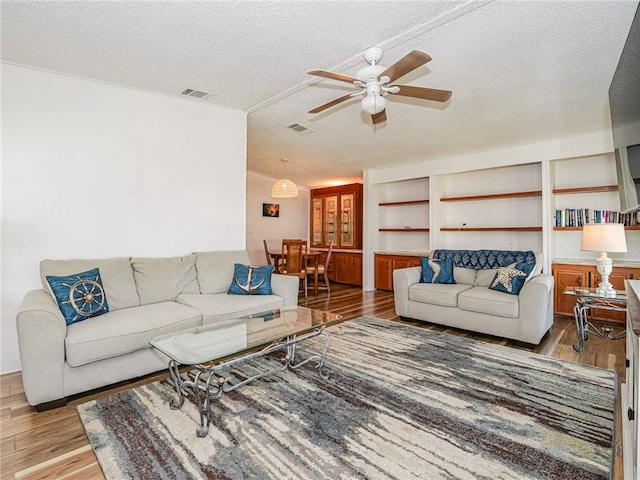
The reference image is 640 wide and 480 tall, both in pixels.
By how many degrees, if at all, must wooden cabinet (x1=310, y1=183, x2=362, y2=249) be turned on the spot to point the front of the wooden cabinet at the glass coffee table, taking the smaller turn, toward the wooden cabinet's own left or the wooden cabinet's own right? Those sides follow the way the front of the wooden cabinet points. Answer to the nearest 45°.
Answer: approximately 45° to the wooden cabinet's own left

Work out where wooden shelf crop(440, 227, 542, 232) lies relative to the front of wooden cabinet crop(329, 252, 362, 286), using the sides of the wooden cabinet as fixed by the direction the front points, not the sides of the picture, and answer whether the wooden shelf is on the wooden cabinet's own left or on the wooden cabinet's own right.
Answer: on the wooden cabinet's own left

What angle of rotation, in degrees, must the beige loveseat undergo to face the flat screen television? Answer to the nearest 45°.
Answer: approximately 45° to its left

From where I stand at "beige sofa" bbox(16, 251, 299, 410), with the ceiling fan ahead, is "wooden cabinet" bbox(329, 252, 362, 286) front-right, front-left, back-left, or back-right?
front-left

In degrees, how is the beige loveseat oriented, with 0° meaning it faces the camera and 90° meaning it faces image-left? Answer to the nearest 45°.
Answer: approximately 45°

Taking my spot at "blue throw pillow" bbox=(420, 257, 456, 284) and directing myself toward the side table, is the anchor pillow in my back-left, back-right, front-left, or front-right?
back-right

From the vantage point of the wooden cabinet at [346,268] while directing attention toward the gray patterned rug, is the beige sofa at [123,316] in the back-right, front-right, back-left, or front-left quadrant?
front-right

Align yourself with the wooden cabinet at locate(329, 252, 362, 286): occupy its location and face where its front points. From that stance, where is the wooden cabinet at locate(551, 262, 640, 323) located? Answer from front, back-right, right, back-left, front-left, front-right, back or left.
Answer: left

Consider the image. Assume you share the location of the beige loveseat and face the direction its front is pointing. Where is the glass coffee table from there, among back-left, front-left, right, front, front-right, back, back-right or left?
front

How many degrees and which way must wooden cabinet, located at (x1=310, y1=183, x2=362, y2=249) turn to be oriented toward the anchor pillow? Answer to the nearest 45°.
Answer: approximately 45° to its left

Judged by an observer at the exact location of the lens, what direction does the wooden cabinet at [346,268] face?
facing the viewer and to the left of the viewer
